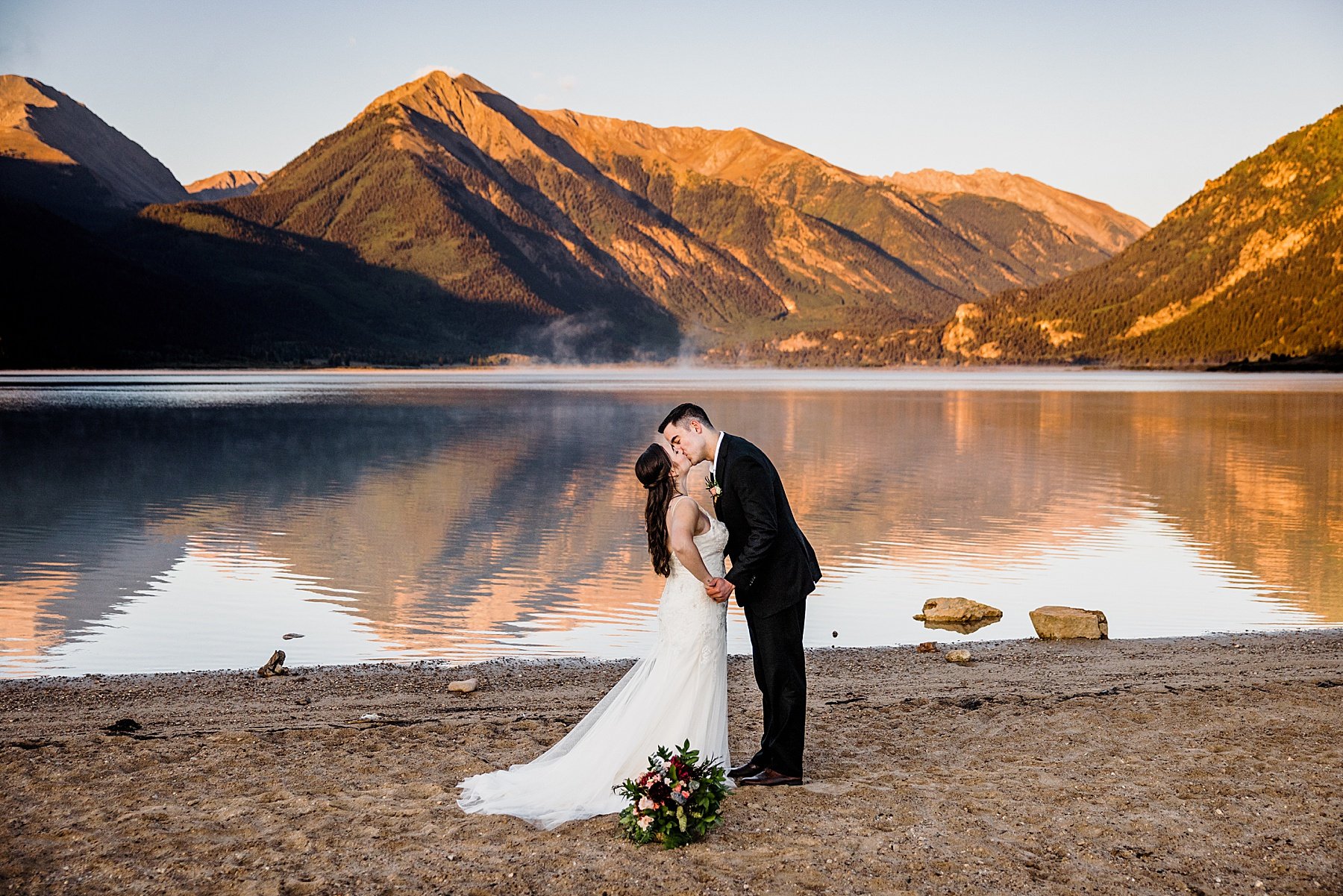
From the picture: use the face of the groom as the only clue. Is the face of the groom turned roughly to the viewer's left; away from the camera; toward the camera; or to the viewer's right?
to the viewer's left

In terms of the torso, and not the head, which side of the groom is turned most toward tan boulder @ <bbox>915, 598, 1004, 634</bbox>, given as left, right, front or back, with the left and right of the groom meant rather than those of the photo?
right

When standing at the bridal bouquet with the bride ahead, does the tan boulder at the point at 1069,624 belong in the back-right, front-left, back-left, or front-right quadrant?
front-right

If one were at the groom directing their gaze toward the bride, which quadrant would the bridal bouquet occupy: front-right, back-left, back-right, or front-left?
front-left

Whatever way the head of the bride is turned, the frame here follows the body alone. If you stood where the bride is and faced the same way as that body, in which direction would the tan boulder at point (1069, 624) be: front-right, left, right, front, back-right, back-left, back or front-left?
front-left

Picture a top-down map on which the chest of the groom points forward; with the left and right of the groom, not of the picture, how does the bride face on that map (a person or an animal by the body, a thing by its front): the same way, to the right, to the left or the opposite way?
the opposite way

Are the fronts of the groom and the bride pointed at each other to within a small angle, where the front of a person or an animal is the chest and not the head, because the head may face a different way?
yes

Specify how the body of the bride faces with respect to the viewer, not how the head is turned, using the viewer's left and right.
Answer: facing to the right of the viewer

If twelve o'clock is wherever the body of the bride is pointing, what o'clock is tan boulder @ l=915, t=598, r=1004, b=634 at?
The tan boulder is roughly at 10 o'clock from the bride.

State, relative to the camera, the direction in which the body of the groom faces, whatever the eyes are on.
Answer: to the viewer's left

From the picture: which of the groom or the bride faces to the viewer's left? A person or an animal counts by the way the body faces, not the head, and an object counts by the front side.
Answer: the groom

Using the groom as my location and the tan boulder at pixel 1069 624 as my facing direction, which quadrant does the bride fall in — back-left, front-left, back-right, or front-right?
back-left

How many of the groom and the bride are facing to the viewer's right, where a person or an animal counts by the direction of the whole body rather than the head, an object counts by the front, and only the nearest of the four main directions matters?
1

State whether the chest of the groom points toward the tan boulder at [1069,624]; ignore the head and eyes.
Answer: no
